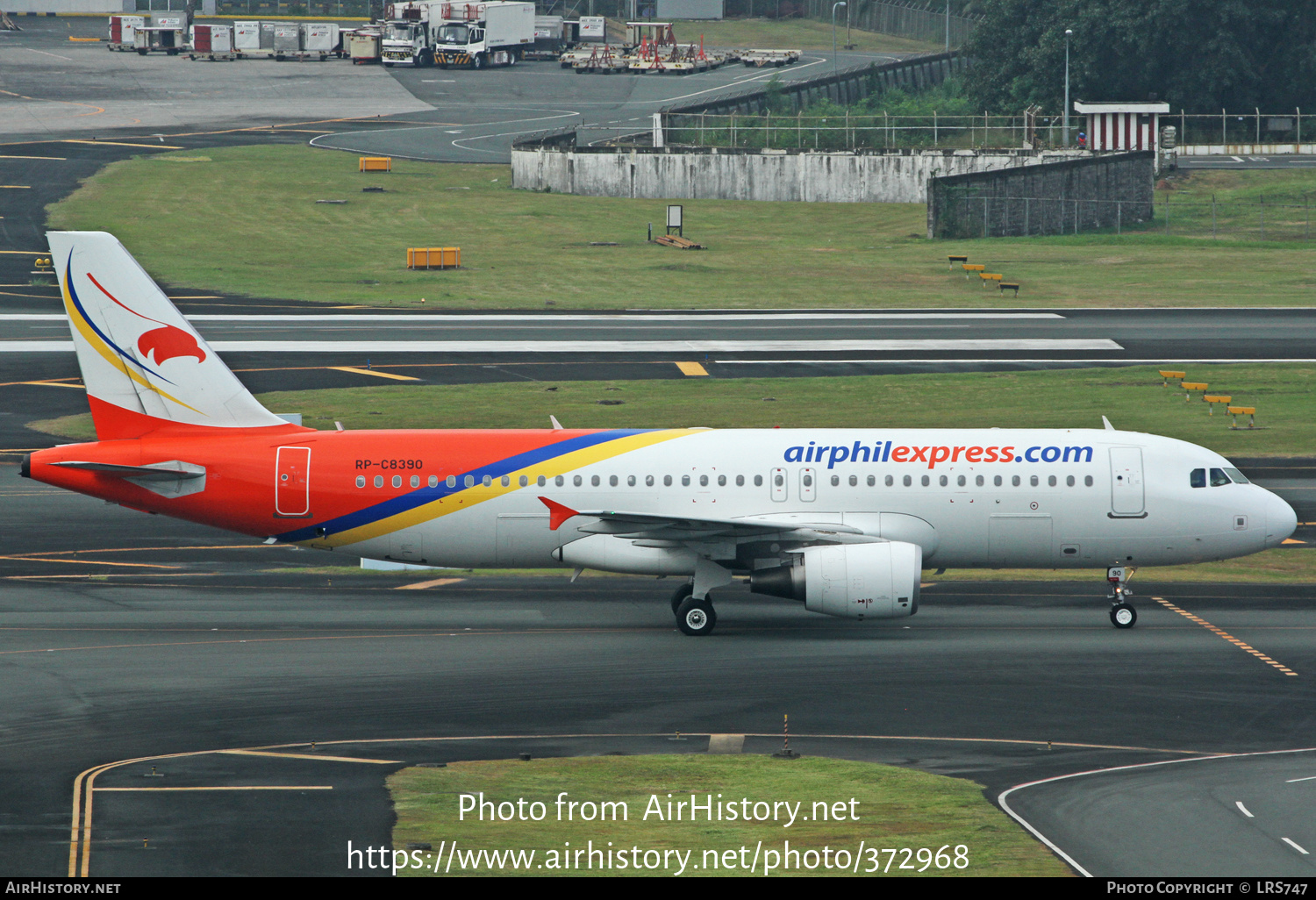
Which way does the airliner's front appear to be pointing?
to the viewer's right
